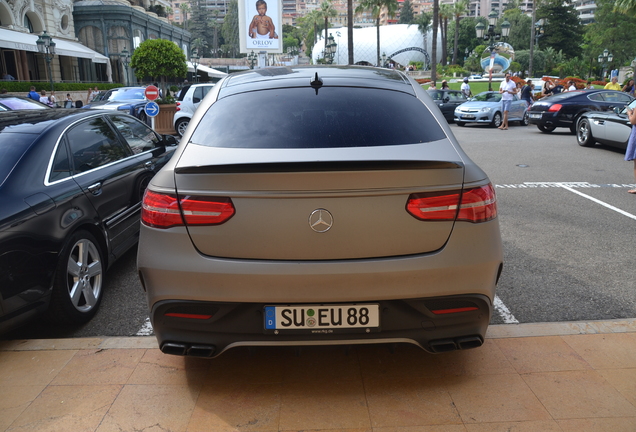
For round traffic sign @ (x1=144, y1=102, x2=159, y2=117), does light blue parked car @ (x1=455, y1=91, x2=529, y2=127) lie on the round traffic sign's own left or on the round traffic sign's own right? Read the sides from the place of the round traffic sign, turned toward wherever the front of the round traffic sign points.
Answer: on the round traffic sign's own left

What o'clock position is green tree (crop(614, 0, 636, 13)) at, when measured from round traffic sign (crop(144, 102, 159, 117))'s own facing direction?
The green tree is roughly at 8 o'clock from the round traffic sign.

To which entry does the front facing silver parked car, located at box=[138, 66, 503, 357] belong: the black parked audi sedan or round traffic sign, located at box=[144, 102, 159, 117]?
the round traffic sign

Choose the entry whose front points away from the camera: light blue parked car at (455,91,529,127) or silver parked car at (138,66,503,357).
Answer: silver parked car at (138,66,503,357)

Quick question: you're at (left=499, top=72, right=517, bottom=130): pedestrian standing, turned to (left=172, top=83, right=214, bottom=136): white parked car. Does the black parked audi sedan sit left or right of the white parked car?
left

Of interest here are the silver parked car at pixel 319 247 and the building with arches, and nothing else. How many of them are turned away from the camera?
1

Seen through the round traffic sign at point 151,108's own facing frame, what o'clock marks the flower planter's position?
The flower planter is roughly at 6 o'clock from the round traffic sign.

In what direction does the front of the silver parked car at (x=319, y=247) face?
away from the camera

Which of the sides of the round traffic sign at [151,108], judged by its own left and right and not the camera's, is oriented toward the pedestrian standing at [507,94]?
left

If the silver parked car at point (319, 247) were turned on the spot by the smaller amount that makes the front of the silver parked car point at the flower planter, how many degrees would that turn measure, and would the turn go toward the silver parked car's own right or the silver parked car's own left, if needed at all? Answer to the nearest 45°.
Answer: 0° — it already faces it
